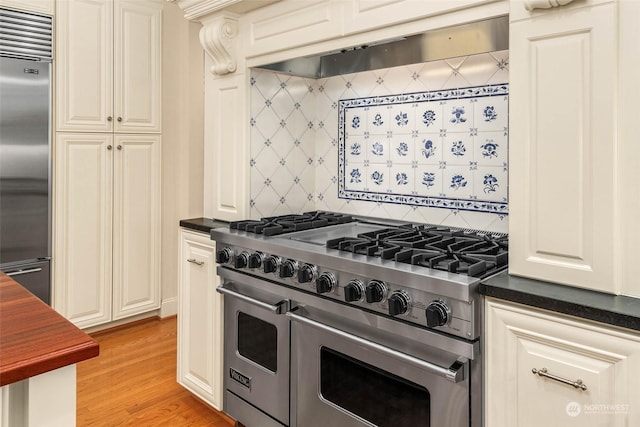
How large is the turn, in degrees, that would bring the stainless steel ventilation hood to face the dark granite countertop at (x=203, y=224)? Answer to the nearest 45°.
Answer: approximately 45° to its right

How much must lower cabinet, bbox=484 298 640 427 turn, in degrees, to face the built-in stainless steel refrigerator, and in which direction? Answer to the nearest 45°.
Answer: approximately 45° to its right

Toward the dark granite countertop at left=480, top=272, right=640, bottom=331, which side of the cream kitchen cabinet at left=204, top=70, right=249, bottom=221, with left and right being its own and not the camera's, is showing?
left
